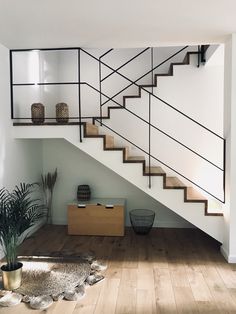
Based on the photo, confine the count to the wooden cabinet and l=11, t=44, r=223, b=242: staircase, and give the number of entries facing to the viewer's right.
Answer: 1

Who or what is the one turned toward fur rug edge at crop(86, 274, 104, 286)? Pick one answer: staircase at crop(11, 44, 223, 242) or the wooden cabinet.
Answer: the wooden cabinet

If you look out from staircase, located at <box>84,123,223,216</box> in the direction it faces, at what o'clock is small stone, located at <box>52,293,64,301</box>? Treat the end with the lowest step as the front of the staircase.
The small stone is roughly at 4 o'clock from the staircase.

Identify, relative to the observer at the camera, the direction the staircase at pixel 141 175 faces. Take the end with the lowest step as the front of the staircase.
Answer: facing to the right of the viewer

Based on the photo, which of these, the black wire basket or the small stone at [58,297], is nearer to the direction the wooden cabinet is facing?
the small stone

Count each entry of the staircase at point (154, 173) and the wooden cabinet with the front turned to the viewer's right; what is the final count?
1

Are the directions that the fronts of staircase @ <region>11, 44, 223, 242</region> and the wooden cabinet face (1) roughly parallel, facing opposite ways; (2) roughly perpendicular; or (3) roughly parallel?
roughly perpendicular

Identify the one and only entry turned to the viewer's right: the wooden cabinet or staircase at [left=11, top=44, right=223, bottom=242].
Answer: the staircase

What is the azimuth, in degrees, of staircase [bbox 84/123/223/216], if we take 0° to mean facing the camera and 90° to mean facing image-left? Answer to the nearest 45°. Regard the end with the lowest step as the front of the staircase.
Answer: approximately 270°
